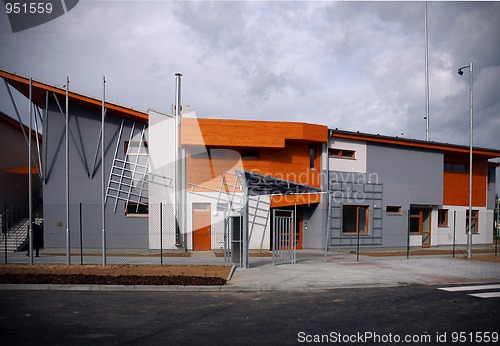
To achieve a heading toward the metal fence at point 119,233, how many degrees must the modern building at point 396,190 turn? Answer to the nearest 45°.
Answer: approximately 45° to its right

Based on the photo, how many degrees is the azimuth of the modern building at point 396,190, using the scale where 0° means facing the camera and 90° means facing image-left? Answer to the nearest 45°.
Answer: approximately 0°

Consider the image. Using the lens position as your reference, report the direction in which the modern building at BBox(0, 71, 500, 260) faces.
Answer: facing the viewer

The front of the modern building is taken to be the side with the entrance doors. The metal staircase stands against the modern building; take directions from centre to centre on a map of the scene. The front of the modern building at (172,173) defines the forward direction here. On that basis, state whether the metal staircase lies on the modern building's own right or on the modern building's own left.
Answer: on the modern building's own right

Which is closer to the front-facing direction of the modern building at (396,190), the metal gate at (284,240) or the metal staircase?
the metal gate

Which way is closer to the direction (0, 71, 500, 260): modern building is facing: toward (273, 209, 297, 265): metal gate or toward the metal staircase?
the metal gate

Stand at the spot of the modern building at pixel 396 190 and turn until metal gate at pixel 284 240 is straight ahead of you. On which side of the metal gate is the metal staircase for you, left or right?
right
